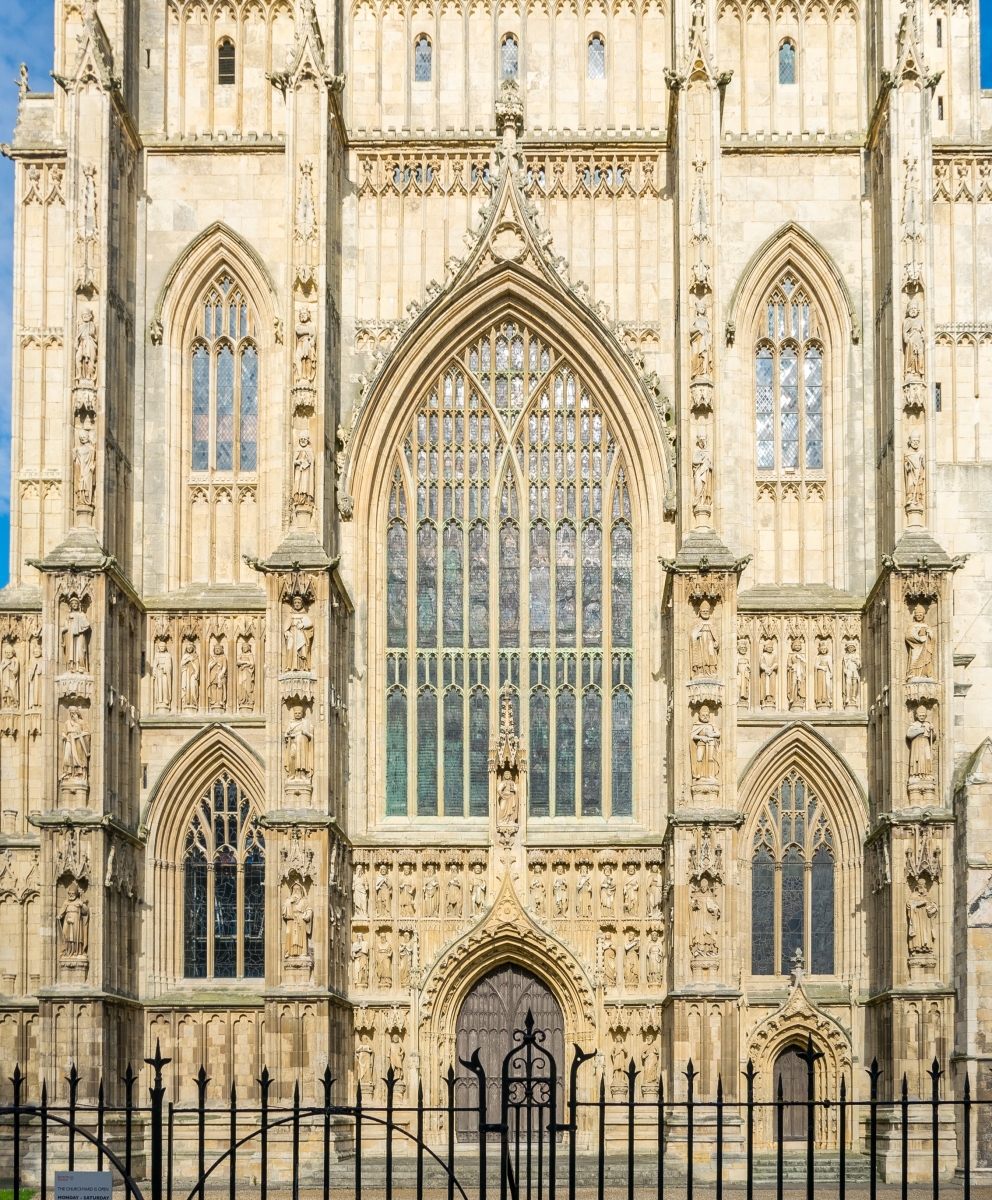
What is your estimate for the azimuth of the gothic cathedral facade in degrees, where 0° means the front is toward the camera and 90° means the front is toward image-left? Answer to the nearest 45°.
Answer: approximately 0°
